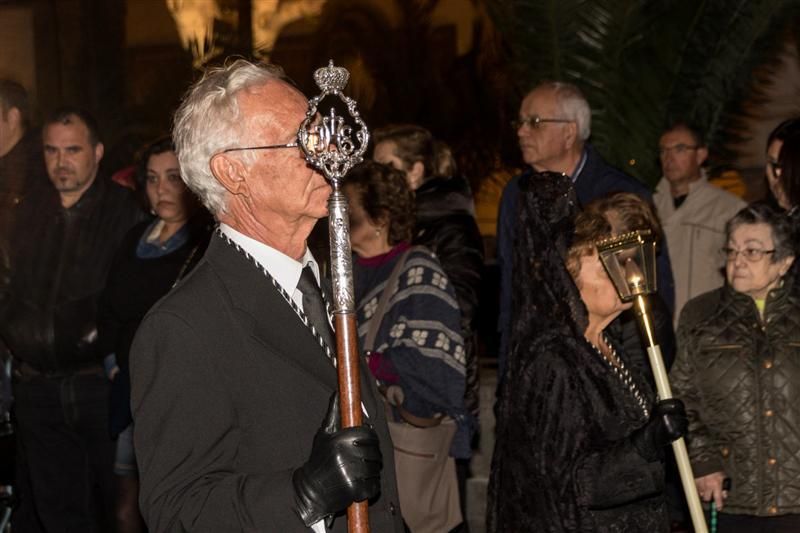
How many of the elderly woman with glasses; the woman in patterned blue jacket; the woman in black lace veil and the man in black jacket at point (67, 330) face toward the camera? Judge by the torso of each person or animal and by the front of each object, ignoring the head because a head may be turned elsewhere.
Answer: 2

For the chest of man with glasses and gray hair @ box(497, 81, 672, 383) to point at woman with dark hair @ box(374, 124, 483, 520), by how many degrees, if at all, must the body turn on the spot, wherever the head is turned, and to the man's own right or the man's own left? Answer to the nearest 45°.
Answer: approximately 45° to the man's own right

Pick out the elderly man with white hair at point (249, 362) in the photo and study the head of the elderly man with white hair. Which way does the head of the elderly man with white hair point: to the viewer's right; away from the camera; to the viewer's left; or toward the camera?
to the viewer's right

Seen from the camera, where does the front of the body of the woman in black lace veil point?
to the viewer's right

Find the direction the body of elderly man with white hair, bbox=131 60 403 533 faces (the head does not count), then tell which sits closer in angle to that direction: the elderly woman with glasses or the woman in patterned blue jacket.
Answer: the elderly woman with glasses

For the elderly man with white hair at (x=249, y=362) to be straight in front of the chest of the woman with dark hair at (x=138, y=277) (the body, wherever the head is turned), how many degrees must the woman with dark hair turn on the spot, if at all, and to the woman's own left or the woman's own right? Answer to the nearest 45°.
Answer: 0° — they already face them

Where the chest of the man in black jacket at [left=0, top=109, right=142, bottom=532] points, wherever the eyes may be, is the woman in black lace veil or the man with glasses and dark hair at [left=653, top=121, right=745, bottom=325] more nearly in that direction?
the woman in black lace veil

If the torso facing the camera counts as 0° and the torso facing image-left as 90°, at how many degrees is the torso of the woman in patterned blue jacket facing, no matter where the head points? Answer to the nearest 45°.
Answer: approximately 90°

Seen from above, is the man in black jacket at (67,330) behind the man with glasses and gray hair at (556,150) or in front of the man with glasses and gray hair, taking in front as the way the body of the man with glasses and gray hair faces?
in front

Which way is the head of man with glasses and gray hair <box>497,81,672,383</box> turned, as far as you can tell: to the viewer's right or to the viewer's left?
to the viewer's left

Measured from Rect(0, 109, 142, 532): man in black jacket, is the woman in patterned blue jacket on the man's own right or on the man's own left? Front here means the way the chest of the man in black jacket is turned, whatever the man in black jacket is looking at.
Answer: on the man's own left
